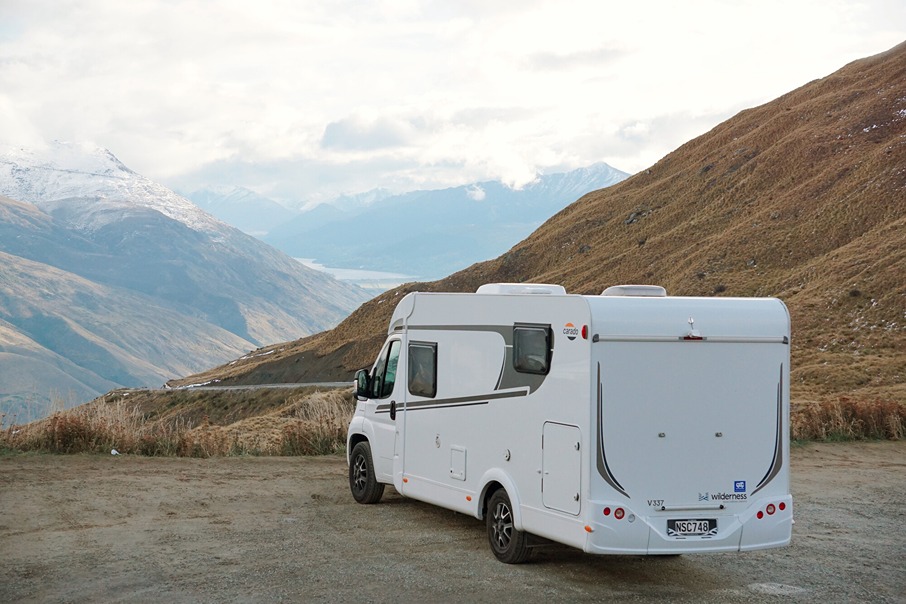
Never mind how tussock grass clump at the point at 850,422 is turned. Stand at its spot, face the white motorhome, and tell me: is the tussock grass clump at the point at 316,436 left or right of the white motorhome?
right

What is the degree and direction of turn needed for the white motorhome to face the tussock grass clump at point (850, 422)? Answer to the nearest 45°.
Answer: approximately 90° to its right

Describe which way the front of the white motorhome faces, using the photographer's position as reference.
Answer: facing away from the viewer and to the left of the viewer

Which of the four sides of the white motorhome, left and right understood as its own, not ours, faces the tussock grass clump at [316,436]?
front

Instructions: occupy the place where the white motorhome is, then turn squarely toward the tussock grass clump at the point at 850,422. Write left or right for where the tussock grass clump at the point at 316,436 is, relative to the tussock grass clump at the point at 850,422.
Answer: left
